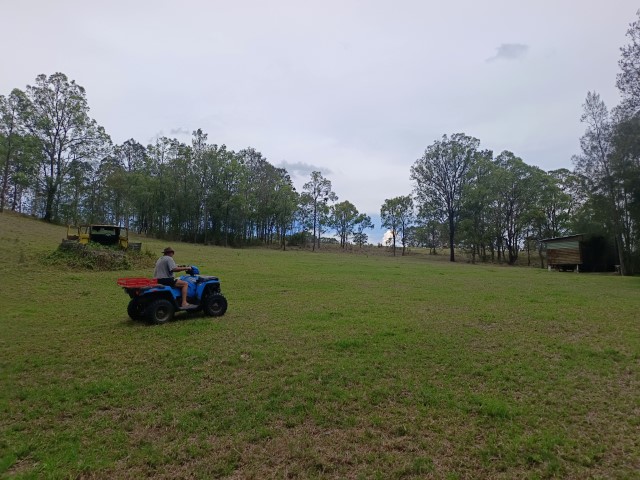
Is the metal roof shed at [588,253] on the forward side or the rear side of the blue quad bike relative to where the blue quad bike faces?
on the forward side

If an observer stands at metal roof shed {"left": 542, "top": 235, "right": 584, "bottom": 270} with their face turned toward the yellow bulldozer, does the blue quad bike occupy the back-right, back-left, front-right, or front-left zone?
front-left

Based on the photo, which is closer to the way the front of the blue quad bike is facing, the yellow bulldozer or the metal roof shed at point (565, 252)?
the metal roof shed

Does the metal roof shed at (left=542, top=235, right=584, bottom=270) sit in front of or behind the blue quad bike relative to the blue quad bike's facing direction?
in front

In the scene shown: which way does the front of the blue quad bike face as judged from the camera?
facing away from the viewer and to the right of the viewer
